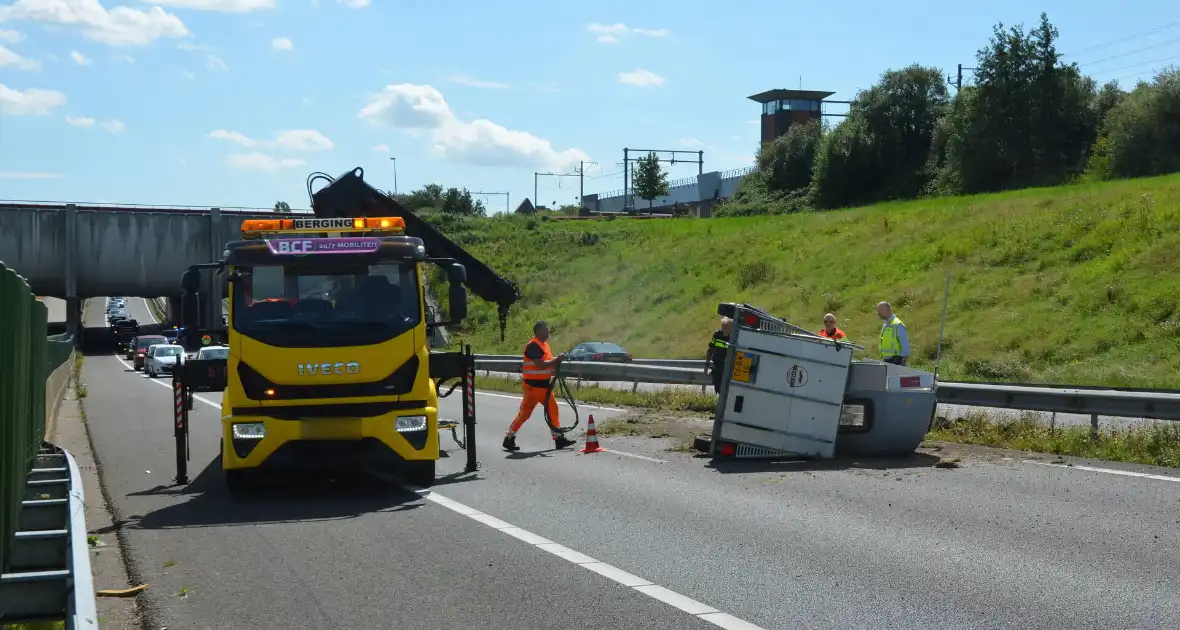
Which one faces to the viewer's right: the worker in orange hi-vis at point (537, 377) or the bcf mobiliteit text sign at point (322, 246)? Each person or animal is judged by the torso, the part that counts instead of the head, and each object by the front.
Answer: the worker in orange hi-vis

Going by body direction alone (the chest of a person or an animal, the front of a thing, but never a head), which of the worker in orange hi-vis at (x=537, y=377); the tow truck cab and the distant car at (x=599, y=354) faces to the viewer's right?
the worker in orange hi-vis

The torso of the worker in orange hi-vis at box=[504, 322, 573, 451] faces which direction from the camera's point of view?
to the viewer's right

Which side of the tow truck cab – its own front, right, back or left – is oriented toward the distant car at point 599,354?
back

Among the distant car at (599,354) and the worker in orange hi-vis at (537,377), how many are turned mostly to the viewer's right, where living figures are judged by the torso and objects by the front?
1

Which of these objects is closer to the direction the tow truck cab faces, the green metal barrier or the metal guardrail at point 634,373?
the green metal barrier

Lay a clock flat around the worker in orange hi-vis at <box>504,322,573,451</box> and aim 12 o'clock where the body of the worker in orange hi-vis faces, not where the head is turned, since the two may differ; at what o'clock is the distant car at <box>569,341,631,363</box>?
The distant car is roughly at 9 o'clock from the worker in orange hi-vis.
